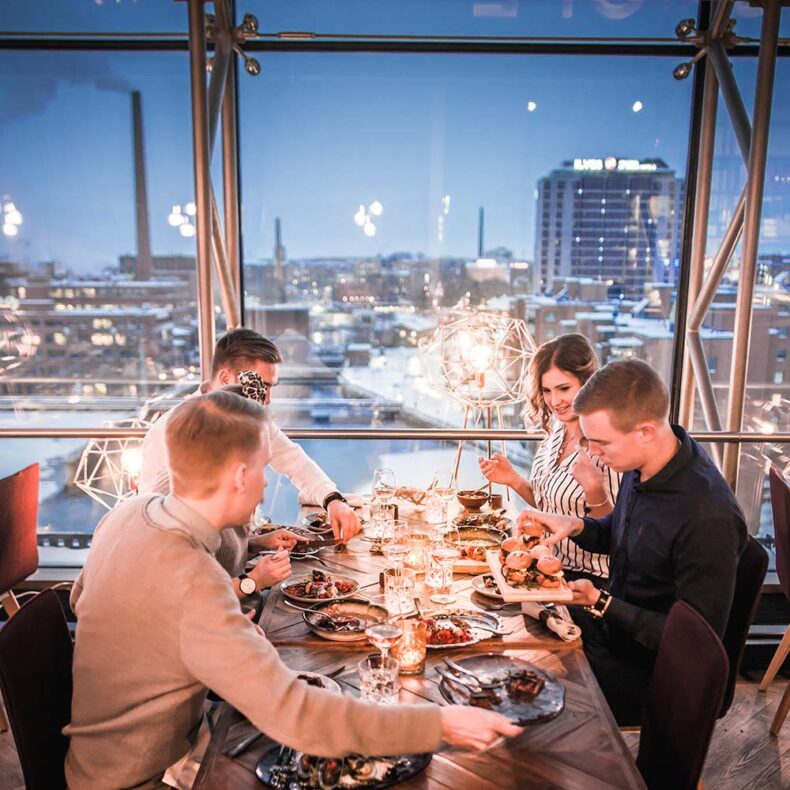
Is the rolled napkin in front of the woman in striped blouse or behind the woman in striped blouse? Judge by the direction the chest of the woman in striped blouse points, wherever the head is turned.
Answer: in front

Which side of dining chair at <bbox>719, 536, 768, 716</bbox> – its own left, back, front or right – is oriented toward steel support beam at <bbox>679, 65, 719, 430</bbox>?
right

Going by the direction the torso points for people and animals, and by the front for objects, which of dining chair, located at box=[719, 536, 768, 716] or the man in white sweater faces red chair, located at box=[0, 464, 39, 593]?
the dining chair

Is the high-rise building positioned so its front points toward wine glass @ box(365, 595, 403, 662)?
yes

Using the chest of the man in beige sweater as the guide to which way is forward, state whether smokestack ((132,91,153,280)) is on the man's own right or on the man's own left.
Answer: on the man's own left

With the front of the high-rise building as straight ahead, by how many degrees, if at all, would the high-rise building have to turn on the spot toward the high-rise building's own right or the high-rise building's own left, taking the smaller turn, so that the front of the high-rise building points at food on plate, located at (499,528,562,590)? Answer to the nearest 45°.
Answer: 0° — it already faces it

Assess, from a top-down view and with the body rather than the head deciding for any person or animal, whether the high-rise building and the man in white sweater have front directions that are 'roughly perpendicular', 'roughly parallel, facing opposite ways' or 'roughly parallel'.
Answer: roughly perpendicular

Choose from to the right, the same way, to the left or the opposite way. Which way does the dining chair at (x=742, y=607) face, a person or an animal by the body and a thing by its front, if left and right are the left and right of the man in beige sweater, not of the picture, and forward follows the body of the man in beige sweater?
the opposite way

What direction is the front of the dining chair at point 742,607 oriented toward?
to the viewer's left

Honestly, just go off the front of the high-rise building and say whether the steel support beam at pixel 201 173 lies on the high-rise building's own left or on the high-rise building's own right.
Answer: on the high-rise building's own right

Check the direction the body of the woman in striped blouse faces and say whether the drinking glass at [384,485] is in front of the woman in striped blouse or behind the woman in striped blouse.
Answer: in front

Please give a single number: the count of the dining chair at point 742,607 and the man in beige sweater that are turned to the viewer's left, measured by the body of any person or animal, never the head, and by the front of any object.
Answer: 1
